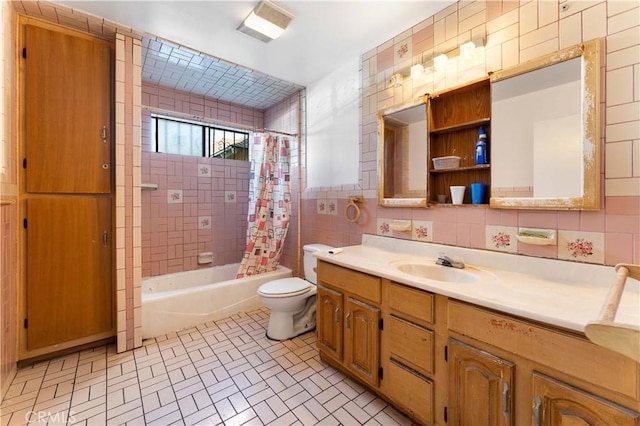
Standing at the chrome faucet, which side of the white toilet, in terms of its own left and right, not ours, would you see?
left

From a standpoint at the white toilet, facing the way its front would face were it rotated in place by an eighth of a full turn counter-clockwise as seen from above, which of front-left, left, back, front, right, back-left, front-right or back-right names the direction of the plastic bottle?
front-left

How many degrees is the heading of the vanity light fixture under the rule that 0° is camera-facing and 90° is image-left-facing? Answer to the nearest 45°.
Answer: approximately 45°

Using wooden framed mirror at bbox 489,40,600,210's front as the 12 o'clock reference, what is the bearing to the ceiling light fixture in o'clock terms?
The ceiling light fixture is roughly at 1 o'clock from the wooden framed mirror.

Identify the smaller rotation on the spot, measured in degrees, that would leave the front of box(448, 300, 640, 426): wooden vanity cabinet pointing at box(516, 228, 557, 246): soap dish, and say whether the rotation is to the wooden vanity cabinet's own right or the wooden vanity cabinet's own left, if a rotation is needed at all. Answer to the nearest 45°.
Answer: approximately 135° to the wooden vanity cabinet's own right

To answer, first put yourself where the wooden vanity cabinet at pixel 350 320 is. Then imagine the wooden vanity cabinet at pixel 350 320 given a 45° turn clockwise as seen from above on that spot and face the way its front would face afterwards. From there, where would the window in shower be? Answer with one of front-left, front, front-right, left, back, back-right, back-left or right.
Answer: front-right

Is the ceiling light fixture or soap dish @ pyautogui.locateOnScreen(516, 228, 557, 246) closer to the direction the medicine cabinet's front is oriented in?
the ceiling light fixture

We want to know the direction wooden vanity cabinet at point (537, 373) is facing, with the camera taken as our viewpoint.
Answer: facing the viewer and to the left of the viewer
